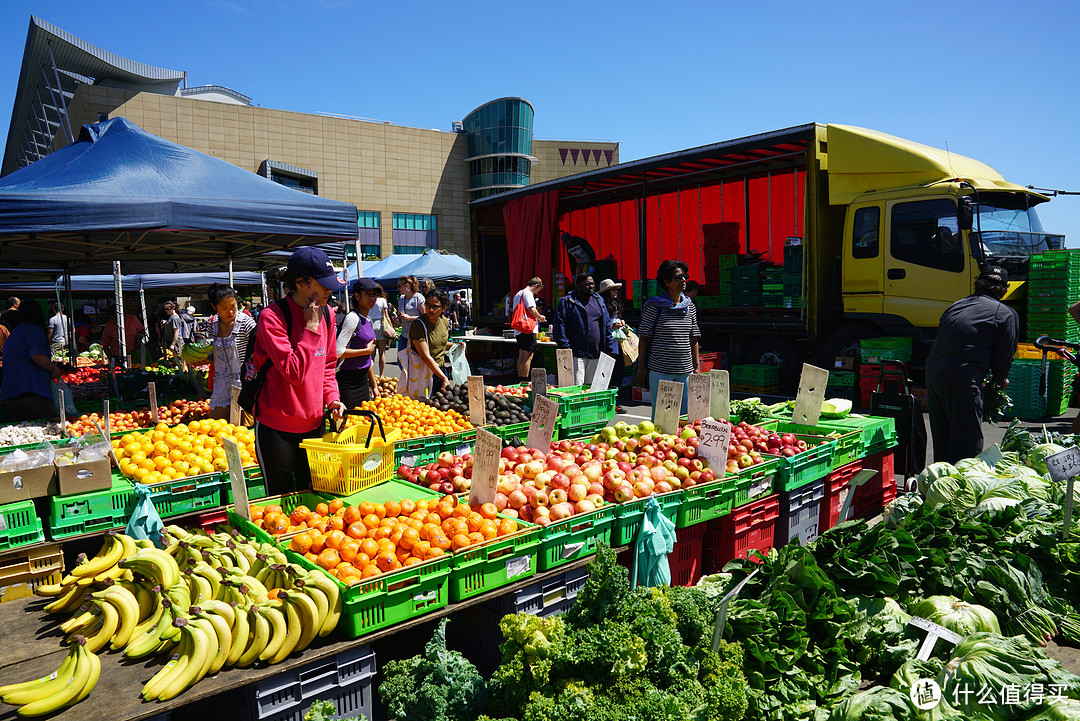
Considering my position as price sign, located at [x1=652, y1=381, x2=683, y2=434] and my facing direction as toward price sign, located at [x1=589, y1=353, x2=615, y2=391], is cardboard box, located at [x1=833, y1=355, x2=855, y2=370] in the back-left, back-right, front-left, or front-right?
front-right

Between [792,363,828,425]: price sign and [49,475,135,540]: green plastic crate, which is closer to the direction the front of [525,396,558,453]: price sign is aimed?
the green plastic crate

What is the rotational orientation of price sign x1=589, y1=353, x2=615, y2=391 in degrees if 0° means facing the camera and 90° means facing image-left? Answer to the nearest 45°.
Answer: approximately 0°

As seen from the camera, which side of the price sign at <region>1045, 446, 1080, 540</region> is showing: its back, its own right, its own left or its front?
front

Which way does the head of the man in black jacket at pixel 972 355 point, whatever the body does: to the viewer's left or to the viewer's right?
to the viewer's right

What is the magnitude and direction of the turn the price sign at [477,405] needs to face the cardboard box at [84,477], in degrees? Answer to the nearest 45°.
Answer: approximately 45° to its right

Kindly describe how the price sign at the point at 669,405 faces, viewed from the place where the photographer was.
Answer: facing the viewer

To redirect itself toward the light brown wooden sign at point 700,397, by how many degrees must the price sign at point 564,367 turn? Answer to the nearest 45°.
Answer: approximately 45° to its left

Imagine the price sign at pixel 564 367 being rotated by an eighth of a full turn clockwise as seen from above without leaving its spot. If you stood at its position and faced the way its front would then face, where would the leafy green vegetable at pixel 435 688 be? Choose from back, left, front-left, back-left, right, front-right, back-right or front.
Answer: front-left

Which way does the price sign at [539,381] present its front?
toward the camera
